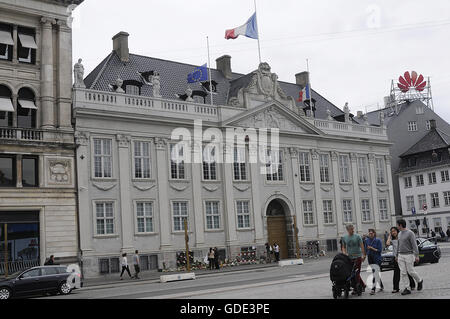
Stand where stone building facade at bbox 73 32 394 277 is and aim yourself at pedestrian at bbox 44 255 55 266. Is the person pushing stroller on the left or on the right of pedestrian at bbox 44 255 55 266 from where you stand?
left

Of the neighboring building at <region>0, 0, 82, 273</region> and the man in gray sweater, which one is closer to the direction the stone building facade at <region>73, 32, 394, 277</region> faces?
the man in gray sweater

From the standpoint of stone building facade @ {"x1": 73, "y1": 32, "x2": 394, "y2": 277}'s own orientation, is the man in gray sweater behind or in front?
in front

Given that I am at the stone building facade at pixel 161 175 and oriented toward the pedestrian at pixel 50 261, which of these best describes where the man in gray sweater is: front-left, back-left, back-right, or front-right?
front-left

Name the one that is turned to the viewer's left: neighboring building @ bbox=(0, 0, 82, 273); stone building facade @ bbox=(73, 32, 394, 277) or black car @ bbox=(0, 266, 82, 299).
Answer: the black car

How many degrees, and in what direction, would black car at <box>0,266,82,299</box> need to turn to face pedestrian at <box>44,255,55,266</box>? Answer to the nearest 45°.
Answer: approximately 90° to its right

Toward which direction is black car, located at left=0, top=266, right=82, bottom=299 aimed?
to the viewer's left

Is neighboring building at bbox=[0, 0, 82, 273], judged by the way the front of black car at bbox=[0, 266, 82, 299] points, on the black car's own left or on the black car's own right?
on the black car's own right

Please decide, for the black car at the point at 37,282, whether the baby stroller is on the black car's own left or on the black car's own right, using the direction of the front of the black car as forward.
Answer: on the black car's own left

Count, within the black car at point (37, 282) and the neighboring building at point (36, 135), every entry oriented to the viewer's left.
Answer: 1

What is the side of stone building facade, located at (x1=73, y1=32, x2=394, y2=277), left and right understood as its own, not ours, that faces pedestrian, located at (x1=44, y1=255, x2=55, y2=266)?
right

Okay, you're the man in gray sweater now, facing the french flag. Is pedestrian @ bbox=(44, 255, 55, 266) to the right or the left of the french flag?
left

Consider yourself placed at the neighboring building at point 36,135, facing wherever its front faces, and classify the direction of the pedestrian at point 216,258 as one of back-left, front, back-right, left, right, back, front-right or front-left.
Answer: front-left

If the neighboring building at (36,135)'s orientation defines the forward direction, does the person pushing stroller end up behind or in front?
in front

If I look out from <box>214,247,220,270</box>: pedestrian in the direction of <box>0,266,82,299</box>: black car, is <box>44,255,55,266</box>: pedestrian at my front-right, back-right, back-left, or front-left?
front-right

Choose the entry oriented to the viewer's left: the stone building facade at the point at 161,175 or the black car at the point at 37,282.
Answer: the black car
